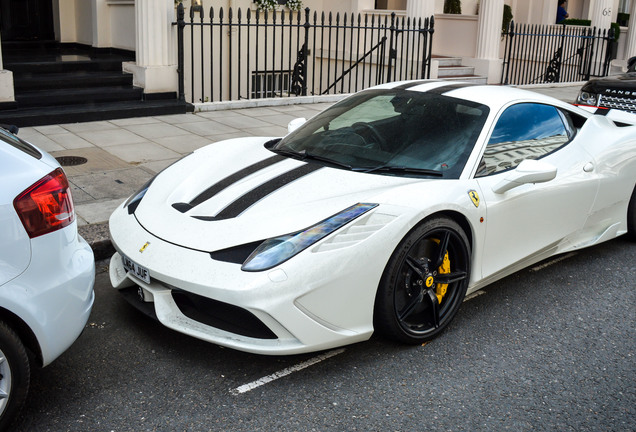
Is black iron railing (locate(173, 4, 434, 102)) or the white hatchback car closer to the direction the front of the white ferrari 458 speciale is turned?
the white hatchback car

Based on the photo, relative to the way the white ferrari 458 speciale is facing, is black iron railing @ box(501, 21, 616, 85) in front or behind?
behind

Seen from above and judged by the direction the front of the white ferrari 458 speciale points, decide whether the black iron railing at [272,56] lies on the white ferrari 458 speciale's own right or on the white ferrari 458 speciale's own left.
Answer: on the white ferrari 458 speciale's own right

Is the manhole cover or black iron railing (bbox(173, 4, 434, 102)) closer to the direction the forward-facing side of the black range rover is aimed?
the manhole cover

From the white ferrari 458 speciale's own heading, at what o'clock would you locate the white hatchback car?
The white hatchback car is roughly at 12 o'clock from the white ferrari 458 speciale.

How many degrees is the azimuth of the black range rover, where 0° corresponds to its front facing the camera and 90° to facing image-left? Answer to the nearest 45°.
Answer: approximately 45°

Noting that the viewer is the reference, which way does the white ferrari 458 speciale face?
facing the viewer and to the left of the viewer

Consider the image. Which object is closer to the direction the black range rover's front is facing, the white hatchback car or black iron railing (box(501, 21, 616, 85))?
the white hatchback car

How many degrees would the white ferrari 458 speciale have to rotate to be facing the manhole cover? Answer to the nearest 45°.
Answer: approximately 90° to its right

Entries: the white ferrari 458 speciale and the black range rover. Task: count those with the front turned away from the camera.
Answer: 0

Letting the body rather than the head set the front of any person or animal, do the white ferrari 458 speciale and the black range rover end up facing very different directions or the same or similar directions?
same or similar directions

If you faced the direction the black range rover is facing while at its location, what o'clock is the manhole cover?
The manhole cover is roughly at 12 o'clock from the black range rover.

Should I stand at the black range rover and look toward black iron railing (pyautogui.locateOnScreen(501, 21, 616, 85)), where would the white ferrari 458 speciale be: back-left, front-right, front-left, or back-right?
back-left

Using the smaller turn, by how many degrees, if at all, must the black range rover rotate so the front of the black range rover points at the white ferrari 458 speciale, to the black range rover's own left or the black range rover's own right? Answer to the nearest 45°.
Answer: approximately 45° to the black range rover's own left

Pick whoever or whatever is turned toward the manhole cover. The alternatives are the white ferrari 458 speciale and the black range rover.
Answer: the black range rover

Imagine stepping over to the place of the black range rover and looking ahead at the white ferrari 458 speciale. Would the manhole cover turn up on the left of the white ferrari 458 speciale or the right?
right
